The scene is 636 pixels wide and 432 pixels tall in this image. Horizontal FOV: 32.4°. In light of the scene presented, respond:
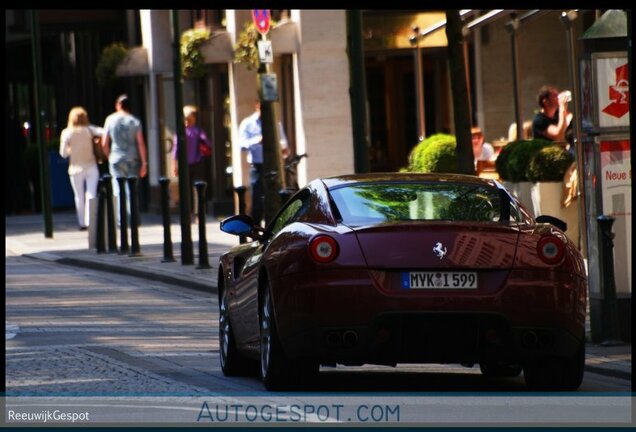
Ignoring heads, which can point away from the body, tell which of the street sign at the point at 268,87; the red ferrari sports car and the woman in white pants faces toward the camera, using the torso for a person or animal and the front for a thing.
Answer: the street sign

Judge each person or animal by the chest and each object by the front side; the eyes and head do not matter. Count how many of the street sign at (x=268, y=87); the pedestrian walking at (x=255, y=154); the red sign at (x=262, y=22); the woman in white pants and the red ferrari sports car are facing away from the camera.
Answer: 2

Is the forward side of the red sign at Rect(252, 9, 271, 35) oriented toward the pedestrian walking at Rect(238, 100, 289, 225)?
no

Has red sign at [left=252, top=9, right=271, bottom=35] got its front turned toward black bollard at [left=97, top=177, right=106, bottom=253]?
no

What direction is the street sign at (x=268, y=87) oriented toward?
toward the camera

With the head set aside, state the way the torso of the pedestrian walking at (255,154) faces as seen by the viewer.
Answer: toward the camera

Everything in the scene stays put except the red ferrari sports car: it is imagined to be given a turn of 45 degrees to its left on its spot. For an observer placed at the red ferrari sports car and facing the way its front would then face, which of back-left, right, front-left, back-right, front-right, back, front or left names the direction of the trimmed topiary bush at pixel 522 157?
front-right

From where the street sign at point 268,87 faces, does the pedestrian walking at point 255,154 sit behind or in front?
behind

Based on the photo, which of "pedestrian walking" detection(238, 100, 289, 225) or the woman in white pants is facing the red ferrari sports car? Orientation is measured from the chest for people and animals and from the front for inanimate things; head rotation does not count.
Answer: the pedestrian walking

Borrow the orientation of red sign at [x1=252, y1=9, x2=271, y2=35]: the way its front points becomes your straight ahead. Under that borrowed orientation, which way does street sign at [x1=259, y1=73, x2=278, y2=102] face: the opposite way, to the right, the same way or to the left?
the same way

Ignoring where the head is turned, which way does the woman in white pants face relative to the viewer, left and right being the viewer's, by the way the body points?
facing away from the viewer

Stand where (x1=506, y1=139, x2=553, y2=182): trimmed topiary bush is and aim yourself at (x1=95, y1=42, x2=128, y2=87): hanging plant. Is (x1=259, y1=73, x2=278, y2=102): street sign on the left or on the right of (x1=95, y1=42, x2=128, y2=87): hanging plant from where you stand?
left

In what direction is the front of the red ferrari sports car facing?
away from the camera

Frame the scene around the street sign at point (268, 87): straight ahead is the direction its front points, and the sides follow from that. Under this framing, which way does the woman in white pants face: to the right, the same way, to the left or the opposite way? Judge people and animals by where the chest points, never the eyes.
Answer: the opposite way

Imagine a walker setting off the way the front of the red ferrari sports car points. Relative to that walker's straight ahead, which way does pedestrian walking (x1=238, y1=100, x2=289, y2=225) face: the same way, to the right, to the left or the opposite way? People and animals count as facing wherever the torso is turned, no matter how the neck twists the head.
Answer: the opposite way
